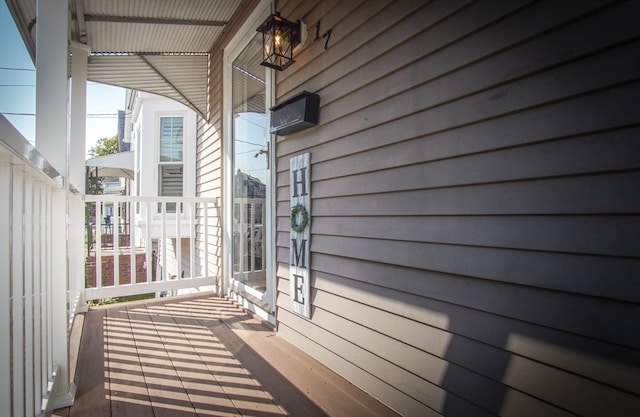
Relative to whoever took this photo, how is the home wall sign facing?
facing the viewer and to the left of the viewer

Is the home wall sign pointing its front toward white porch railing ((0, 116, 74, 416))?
yes

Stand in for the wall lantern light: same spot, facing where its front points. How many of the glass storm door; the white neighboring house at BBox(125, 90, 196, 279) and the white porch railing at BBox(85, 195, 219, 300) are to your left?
0

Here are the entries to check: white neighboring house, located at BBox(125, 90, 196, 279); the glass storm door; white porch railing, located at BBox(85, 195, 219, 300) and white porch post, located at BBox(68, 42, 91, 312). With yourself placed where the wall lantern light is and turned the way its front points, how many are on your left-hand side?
0

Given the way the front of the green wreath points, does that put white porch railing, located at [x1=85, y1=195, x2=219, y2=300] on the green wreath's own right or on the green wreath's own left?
on the green wreath's own right

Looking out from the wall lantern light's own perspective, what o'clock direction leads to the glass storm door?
The glass storm door is roughly at 4 o'clock from the wall lantern light.

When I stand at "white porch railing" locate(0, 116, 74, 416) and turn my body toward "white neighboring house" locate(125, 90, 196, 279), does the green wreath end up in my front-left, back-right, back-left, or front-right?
front-right

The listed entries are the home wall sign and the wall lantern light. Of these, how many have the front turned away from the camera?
0

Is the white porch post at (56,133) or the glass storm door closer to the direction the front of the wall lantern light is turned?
the white porch post

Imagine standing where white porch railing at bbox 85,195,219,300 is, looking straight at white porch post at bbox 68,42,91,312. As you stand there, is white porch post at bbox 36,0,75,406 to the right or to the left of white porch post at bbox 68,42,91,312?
left

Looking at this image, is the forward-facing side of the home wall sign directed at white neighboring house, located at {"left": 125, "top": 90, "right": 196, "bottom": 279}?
no

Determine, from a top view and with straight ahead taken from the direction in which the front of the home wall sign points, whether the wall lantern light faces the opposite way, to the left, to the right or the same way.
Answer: the same way

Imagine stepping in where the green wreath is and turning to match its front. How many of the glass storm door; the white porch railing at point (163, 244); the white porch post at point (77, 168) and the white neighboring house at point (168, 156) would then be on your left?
0

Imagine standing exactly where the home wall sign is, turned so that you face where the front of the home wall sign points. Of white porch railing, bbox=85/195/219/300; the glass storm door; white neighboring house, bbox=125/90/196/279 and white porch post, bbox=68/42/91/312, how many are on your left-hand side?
0

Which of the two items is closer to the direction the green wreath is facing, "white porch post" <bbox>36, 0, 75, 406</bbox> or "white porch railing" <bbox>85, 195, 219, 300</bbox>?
the white porch post

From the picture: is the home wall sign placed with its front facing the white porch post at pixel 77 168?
no
